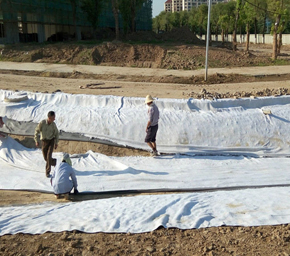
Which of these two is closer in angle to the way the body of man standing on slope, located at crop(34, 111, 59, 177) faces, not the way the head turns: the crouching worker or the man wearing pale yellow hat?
the crouching worker

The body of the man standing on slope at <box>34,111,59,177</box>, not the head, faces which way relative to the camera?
toward the camera

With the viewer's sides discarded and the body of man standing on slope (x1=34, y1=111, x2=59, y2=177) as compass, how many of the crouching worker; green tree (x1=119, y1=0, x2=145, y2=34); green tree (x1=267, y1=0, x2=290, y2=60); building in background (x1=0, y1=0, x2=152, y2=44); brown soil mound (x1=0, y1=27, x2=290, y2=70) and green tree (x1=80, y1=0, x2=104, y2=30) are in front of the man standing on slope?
1

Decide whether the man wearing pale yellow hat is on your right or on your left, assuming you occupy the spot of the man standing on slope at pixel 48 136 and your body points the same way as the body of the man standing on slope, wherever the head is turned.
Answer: on your left

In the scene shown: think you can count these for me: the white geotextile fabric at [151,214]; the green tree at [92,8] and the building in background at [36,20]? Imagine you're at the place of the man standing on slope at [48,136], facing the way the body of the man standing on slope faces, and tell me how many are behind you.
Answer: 2

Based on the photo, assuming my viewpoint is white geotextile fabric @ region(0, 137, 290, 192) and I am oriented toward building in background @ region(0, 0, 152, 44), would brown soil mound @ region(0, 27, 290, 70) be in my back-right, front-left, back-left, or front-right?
front-right

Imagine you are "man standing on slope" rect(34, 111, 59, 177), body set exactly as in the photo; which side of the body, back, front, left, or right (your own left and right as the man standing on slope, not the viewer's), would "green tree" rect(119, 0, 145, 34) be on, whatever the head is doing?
back

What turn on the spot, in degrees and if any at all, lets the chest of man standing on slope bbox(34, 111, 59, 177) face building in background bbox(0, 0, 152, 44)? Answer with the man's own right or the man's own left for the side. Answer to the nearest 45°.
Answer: approximately 180°

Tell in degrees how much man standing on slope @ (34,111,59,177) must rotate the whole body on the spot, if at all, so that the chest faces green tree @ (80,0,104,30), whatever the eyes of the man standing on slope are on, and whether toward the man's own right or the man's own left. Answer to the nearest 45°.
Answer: approximately 180°

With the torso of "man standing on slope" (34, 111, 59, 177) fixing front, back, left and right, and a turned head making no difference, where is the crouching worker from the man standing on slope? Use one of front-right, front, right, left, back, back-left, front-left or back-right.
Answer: front

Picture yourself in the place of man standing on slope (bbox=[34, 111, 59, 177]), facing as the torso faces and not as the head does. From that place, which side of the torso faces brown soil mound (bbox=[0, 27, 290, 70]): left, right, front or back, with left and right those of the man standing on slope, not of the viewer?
back

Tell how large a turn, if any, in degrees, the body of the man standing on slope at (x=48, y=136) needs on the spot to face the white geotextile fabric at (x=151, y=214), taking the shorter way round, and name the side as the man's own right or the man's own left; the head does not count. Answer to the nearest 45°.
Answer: approximately 45° to the man's own left
